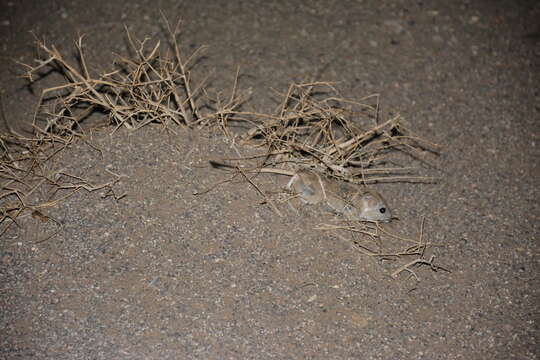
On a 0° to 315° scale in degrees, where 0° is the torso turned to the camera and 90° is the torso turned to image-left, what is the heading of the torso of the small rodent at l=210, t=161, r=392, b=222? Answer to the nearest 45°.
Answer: approximately 270°
